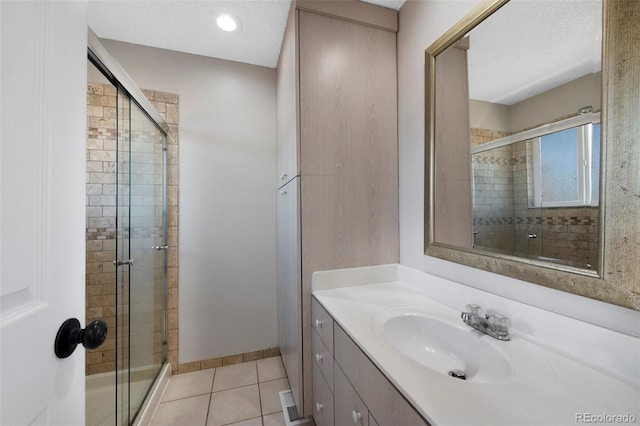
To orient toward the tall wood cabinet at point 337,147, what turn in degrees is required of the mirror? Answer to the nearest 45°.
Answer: approximately 45° to its right

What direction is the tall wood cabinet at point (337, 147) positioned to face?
to the viewer's left

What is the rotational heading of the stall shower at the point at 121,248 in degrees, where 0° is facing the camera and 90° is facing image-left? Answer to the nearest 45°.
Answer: approximately 270°

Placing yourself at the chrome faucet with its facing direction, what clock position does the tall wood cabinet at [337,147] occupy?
The tall wood cabinet is roughly at 2 o'clock from the chrome faucet.

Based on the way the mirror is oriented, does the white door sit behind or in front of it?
in front

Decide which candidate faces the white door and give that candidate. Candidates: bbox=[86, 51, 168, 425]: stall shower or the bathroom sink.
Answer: the bathroom sink

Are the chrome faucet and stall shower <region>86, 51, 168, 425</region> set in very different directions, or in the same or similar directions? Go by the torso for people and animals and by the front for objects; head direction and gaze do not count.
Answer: very different directions

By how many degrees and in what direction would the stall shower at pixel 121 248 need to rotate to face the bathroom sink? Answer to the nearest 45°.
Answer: approximately 45° to its right

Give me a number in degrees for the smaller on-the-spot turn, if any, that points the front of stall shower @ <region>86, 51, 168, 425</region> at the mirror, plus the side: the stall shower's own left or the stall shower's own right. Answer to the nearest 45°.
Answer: approximately 45° to the stall shower's own right

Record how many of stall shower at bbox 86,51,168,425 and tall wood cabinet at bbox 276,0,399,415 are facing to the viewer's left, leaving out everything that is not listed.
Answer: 1
